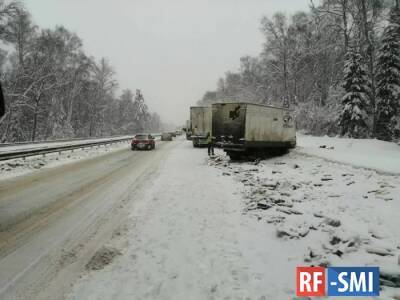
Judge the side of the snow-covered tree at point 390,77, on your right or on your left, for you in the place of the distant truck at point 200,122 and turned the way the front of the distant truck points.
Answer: on your right

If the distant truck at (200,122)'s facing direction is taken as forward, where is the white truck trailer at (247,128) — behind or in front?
behind

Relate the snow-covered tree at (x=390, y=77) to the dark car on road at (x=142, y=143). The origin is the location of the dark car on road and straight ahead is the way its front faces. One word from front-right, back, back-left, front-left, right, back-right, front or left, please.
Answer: right

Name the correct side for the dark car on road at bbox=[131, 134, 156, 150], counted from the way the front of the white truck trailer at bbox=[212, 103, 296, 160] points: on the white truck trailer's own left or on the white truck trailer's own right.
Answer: on the white truck trailer's own left

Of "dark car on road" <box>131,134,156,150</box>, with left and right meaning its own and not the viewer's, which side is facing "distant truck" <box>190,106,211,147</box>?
right

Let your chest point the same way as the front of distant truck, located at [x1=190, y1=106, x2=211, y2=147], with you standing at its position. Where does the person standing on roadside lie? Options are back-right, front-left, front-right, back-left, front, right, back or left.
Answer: back

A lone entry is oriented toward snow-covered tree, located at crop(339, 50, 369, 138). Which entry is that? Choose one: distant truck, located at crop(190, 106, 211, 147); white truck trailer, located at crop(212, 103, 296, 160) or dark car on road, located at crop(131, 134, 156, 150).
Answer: the white truck trailer

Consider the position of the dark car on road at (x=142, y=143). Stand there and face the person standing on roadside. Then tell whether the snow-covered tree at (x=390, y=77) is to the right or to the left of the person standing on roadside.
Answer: left

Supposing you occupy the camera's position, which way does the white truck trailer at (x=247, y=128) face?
facing away from the viewer and to the right of the viewer

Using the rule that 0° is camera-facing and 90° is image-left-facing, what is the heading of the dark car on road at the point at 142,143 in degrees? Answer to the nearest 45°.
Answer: approximately 180°

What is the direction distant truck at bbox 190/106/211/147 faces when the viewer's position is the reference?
facing away from the viewer

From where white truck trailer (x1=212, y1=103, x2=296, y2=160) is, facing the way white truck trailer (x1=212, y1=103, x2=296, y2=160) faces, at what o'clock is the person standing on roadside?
The person standing on roadside is roughly at 7 o'clock from the white truck trailer.

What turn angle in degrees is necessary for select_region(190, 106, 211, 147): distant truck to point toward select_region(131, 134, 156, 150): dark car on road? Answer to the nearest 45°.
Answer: approximately 90° to its left

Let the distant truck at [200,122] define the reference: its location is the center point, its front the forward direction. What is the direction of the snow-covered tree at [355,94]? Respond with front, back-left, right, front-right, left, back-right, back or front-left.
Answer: right
